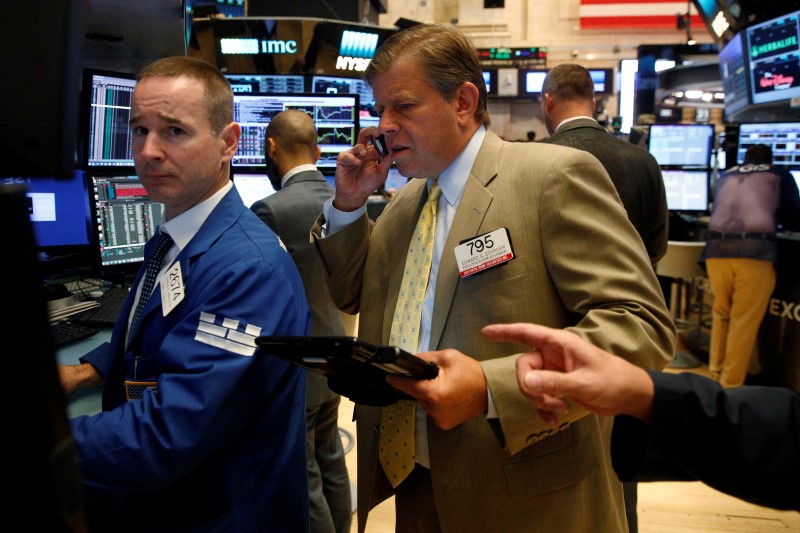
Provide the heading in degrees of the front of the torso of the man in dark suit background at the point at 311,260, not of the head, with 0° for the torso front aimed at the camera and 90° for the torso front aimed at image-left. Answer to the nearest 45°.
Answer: approximately 135°

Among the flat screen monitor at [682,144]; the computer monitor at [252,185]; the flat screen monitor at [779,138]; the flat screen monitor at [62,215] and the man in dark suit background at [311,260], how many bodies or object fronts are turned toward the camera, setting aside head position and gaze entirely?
4

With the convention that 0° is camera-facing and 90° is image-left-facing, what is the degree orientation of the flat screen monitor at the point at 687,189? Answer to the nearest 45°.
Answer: approximately 0°

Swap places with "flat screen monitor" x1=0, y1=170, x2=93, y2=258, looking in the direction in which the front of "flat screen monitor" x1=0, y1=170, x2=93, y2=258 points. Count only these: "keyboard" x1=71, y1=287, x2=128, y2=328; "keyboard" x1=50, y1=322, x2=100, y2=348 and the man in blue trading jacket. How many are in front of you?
3

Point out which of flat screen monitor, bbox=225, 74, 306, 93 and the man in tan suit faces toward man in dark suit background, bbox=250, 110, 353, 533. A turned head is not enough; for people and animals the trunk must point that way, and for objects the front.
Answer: the flat screen monitor

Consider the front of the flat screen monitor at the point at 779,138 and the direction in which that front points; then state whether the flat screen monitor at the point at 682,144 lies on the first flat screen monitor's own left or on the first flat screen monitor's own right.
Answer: on the first flat screen monitor's own right

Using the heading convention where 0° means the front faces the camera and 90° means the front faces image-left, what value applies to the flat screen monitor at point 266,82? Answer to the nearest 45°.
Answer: approximately 0°
